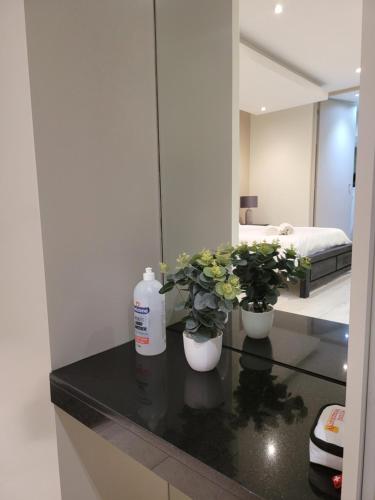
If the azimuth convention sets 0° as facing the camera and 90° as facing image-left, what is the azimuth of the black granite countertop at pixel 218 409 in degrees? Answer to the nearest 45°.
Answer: approximately 45°
